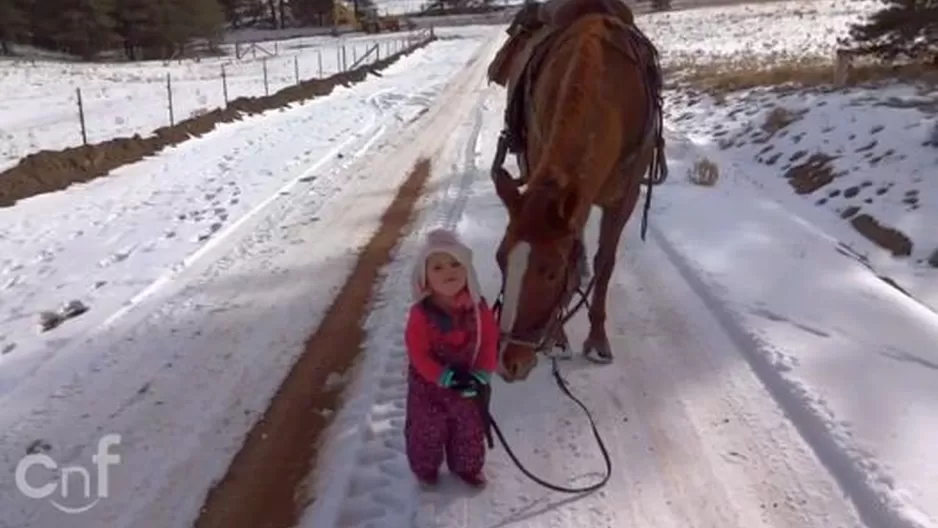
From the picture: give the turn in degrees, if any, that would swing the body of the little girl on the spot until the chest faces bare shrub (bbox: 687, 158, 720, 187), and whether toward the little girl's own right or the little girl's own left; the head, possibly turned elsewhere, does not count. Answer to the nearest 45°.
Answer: approximately 135° to the little girl's own left

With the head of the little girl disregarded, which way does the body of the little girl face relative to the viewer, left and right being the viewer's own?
facing the viewer

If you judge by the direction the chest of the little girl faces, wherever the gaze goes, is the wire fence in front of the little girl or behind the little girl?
behind

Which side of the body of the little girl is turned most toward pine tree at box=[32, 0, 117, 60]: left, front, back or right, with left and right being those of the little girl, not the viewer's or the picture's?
back

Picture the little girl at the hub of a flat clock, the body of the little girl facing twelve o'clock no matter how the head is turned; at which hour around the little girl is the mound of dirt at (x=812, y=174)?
The mound of dirt is roughly at 7 o'clock from the little girl.

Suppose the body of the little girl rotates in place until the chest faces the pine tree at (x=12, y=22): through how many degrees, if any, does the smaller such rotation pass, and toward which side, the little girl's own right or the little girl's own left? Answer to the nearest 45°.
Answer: approximately 135° to the little girl's own right

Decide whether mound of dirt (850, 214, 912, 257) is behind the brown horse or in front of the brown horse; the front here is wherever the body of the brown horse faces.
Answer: behind

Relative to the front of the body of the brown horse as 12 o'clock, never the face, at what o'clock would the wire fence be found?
The wire fence is roughly at 5 o'clock from the brown horse.

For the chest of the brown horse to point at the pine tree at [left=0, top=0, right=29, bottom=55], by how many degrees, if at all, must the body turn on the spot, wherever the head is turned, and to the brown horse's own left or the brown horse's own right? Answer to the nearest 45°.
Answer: approximately 135° to the brown horse's own right

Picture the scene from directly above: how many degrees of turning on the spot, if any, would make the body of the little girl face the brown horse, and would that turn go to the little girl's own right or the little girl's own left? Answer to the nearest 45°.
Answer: approximately 135° to the little girl's own left

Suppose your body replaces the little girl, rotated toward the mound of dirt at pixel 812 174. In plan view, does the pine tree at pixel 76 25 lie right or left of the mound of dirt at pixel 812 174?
left
